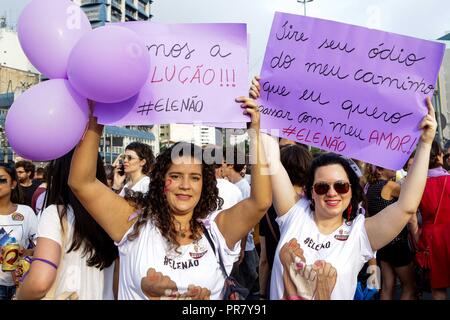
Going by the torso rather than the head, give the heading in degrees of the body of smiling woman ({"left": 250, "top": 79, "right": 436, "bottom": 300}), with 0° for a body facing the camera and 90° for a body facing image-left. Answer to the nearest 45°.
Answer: approximately 0°

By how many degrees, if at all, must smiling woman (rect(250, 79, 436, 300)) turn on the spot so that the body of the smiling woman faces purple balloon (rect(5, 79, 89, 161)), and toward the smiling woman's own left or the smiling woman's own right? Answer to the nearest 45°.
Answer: approximately 45° to the smiling woman's own right

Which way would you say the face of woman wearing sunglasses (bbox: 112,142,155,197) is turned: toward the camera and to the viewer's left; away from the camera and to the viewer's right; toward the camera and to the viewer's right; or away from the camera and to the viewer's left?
toward the camera and to the viewer's left

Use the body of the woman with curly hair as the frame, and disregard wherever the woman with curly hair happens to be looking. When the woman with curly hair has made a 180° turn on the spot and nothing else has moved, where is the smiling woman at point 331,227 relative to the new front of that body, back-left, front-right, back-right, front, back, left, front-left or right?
right

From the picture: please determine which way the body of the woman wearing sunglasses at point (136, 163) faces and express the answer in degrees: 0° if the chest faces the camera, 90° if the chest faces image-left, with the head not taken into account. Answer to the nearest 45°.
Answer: approximately 45°
